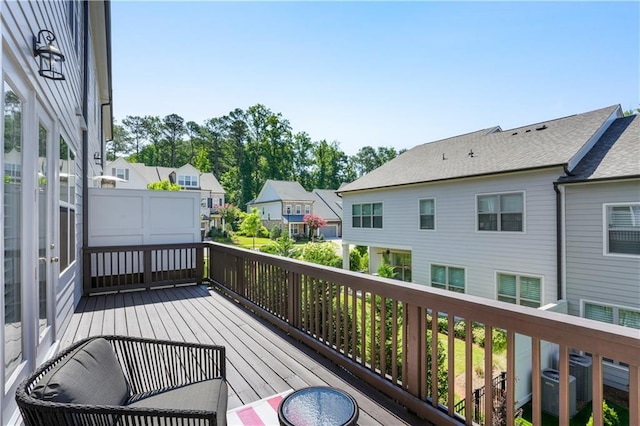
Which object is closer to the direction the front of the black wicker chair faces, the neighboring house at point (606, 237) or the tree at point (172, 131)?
the neighboring house

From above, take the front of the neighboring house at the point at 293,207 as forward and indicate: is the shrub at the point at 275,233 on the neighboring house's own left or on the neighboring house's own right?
on the neighboring house's own right

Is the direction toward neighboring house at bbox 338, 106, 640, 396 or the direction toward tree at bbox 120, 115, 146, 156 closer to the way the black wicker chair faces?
the neighboring house

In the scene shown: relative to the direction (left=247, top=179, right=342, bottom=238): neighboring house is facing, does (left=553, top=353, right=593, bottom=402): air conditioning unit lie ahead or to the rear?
ahead

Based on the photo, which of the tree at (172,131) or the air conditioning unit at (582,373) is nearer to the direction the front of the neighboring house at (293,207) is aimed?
the air conditioning unit

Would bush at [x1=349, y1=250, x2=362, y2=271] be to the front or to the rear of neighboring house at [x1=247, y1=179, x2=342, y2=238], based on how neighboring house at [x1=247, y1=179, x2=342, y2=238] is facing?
to the front

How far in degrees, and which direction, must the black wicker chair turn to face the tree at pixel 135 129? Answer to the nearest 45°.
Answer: approximately 90° to its left

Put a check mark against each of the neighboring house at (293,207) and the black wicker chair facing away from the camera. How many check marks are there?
0

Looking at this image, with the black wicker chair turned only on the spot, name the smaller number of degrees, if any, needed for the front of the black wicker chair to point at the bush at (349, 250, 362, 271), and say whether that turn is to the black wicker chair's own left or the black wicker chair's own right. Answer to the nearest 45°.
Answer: approximately 45° to the black wicker chair's own left

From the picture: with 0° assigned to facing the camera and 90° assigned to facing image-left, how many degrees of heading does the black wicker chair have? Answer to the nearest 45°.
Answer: approximately 270°

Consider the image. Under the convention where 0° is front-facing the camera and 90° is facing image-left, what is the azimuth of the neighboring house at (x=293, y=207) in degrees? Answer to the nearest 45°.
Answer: approximately 315°

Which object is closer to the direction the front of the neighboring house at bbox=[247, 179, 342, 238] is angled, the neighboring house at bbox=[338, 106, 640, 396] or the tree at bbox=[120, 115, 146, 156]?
the neighboring house

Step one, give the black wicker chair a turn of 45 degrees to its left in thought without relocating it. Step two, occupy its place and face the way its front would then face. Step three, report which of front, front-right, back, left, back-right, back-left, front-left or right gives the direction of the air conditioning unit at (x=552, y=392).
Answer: front-right

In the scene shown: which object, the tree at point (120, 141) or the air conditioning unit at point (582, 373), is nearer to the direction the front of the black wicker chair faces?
the air conditioning unit

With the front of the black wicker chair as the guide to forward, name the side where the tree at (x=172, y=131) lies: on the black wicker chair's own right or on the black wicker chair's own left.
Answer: on the black wicker chair's own left

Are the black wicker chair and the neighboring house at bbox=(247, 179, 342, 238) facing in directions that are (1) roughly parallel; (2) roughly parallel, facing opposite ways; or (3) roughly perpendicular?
roughly perpendicular

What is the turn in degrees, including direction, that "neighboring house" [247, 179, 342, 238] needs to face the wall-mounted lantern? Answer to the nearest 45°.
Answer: approximately 45° to its right
